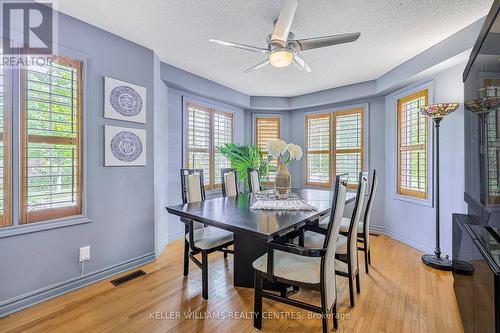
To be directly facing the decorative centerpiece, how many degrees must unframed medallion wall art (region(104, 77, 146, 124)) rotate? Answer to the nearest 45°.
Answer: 0° — it already faces it

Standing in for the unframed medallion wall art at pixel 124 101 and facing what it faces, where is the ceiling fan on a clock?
The ceiling fan is roughly at 12 o'clock from the unframed medallion wall art.

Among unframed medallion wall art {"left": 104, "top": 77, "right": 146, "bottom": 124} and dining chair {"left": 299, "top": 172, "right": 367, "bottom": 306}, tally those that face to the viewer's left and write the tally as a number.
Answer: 1

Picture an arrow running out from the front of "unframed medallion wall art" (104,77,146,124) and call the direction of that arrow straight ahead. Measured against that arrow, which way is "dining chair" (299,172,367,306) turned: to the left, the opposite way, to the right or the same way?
the opposite way

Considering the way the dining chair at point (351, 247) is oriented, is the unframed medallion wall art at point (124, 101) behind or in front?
in front

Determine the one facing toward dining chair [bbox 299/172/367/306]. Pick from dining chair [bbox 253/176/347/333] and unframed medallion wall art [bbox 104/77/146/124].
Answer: the unframed medallion wall art

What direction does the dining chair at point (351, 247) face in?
to the viewer's left

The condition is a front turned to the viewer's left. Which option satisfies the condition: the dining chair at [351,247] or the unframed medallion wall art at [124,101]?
the dining chair
